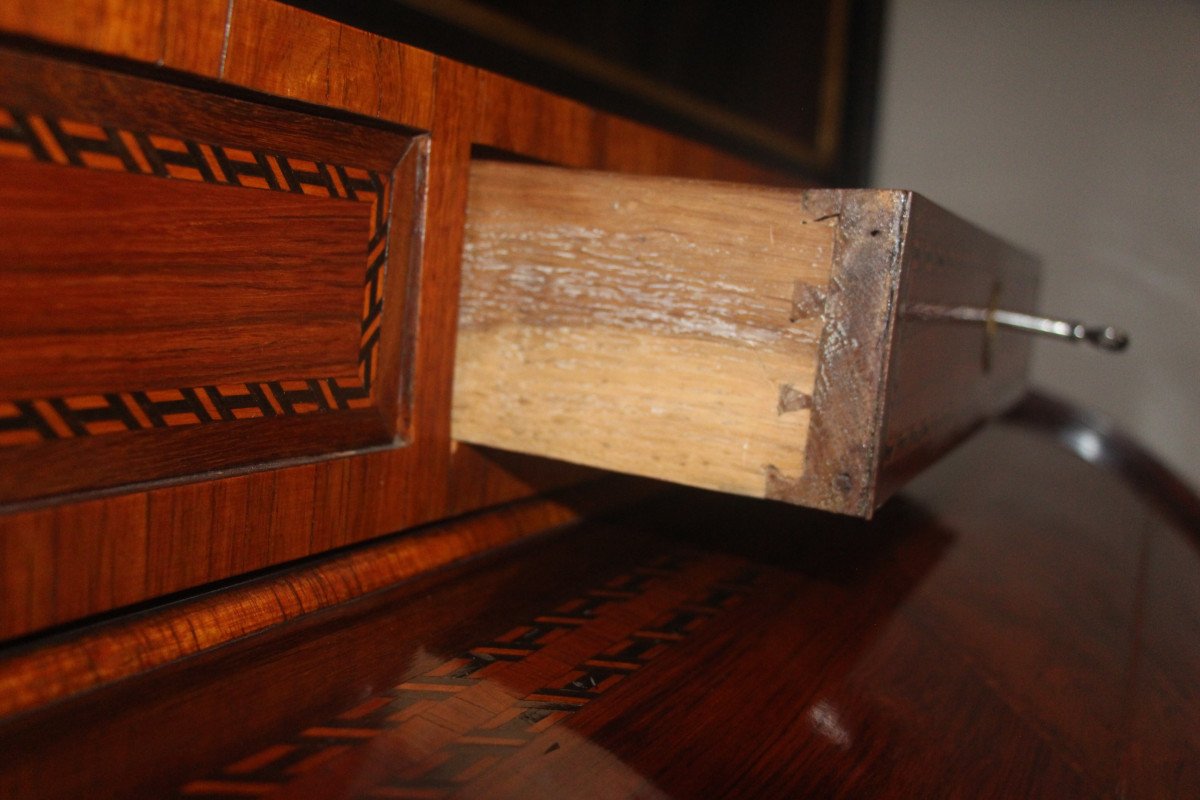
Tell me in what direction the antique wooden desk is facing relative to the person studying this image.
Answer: facing the viewer and to the right of the viewer
